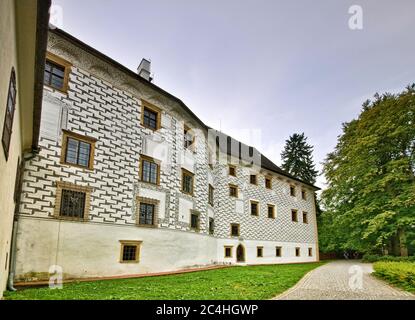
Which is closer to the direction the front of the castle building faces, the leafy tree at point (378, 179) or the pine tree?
the leafy tree

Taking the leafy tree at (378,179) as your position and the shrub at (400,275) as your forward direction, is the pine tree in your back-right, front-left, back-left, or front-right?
back-right

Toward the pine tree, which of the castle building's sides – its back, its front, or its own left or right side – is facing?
left

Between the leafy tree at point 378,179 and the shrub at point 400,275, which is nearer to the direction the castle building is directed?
the shrub

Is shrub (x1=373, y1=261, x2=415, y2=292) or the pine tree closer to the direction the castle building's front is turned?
the shrub

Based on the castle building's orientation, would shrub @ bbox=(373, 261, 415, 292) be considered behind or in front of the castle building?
in front

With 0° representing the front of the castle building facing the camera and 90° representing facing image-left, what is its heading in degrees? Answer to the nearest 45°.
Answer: approximately 315°
